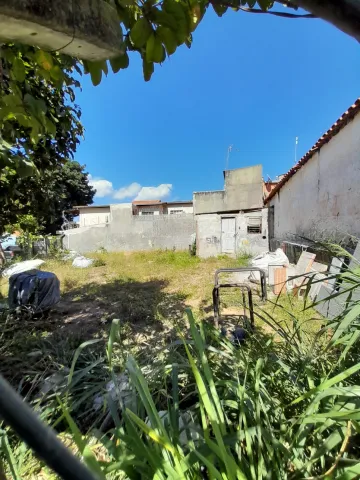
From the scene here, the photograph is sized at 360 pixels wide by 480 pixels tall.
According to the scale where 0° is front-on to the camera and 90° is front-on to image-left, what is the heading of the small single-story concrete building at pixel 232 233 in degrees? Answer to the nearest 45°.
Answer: approximately 0°

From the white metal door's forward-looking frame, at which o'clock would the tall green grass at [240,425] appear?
The tall green grass is roughly at 12 o'clock from the white metal door.

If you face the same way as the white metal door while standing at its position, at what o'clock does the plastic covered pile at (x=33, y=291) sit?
The plastic covered pile is roughly at 1 o'clock from the white metal door.

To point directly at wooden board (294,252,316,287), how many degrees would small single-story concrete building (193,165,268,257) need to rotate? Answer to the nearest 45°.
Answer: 0° — it already faces it

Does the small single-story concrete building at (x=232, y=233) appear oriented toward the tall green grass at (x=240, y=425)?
yes

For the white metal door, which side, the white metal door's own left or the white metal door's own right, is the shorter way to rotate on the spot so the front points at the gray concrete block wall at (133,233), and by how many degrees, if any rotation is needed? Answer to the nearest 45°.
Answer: approximately 90° to the white metal door's own right
